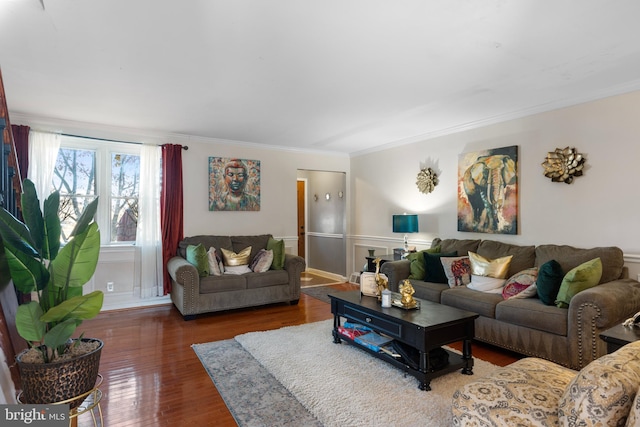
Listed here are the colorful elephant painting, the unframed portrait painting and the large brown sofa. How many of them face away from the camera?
0

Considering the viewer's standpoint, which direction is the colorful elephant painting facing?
facing the viewer and to the left of the viewer

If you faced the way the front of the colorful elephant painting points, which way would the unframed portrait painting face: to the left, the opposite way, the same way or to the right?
to the left

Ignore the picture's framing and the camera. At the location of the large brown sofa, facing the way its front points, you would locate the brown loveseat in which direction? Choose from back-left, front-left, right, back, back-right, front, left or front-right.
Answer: front-right

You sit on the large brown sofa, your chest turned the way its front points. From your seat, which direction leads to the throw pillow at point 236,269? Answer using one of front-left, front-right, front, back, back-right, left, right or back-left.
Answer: front-right

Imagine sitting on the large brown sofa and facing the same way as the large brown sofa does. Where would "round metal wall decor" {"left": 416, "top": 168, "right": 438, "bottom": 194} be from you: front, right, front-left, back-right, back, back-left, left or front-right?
right

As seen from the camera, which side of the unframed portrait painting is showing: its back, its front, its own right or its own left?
front

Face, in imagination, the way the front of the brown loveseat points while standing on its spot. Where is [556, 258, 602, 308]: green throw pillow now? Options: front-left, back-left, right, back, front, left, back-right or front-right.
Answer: front

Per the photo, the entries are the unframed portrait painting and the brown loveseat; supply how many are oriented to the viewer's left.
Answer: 0

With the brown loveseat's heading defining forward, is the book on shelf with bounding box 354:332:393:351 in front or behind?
in front

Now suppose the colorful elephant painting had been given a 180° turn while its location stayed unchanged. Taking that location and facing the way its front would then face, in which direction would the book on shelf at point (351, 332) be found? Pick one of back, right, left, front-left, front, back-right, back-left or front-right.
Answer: back

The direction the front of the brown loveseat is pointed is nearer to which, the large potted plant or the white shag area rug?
the white shag area rug

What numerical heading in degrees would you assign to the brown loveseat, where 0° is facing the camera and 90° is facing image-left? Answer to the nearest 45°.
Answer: approximately 315°
